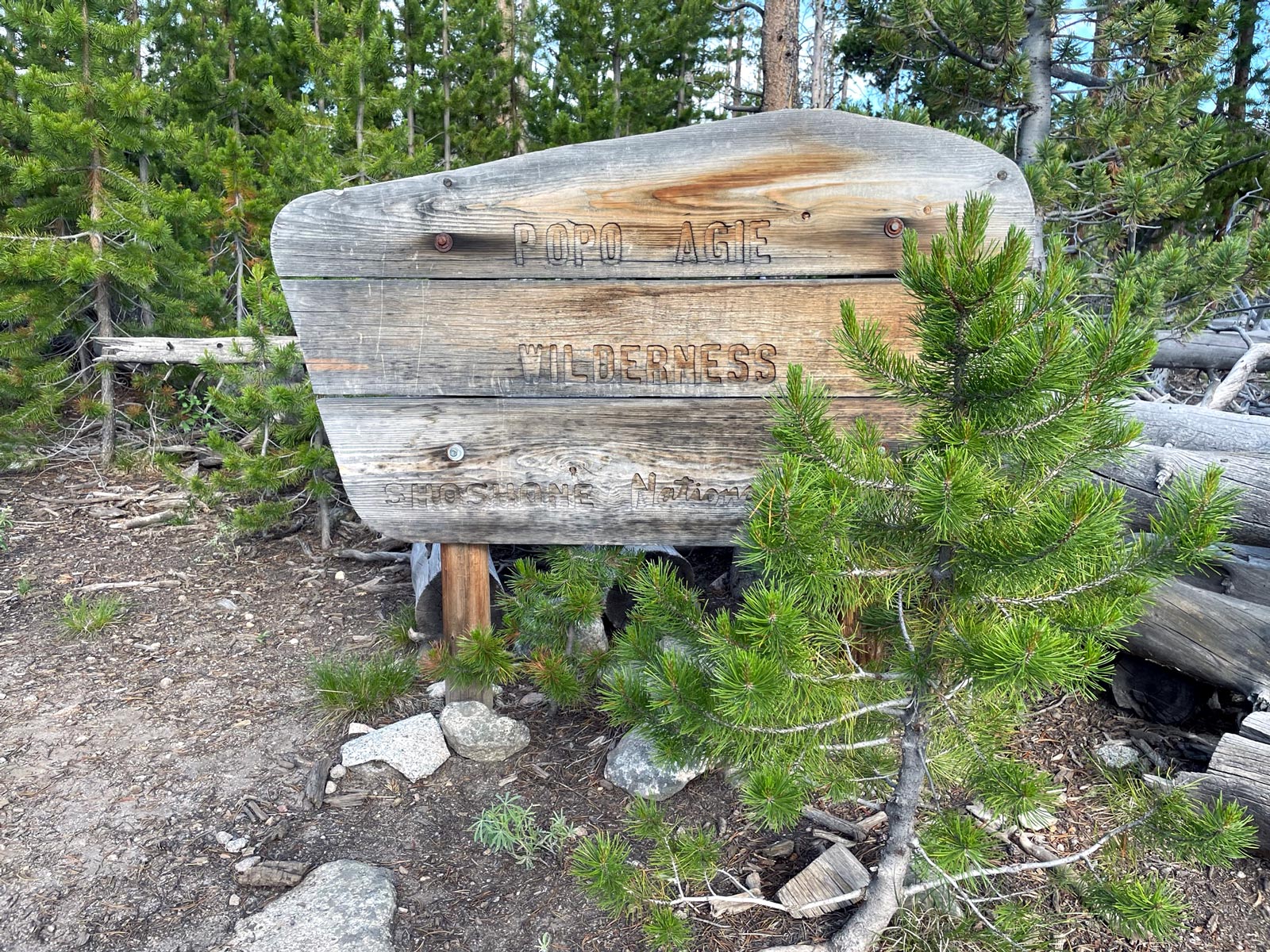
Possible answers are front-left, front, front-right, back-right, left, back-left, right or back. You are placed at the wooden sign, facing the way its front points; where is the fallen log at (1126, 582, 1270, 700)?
left

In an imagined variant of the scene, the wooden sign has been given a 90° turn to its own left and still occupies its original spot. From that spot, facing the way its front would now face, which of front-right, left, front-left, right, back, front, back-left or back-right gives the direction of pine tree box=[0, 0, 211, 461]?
back-left

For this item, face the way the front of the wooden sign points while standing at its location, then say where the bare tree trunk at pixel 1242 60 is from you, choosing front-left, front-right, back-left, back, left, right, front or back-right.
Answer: back-left

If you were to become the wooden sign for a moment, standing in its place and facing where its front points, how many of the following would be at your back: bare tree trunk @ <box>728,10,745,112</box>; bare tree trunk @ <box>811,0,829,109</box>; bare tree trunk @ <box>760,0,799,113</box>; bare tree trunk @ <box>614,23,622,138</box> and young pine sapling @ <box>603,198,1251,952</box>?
4

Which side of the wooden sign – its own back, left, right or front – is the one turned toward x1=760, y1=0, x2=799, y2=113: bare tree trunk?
back

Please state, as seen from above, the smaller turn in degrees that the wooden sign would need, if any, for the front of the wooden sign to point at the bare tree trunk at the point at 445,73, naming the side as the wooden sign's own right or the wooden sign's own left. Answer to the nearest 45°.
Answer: approximately 180°

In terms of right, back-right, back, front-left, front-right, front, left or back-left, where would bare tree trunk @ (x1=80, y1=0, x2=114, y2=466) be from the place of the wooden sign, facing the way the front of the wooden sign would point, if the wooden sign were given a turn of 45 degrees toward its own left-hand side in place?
back

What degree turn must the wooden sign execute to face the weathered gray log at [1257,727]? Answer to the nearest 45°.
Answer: approximately 90° to its left

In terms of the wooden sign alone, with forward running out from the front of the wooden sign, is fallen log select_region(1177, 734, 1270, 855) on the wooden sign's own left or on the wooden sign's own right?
on the wooden sign's own left

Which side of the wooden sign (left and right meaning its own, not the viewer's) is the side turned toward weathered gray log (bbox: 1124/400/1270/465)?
left

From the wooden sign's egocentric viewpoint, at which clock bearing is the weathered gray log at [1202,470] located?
The weathered gray log is roughly at 9 o'clock from the wooden sign.

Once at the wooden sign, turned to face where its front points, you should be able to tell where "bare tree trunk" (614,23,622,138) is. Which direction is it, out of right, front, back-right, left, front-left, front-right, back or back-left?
back

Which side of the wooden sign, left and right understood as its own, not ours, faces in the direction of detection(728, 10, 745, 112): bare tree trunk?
back

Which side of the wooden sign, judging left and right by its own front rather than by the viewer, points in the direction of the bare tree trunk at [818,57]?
back

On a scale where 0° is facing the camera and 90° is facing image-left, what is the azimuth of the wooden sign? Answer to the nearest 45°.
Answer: approximately 0°

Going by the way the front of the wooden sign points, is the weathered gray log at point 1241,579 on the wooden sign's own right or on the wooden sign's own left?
on the wooden sign's own left
